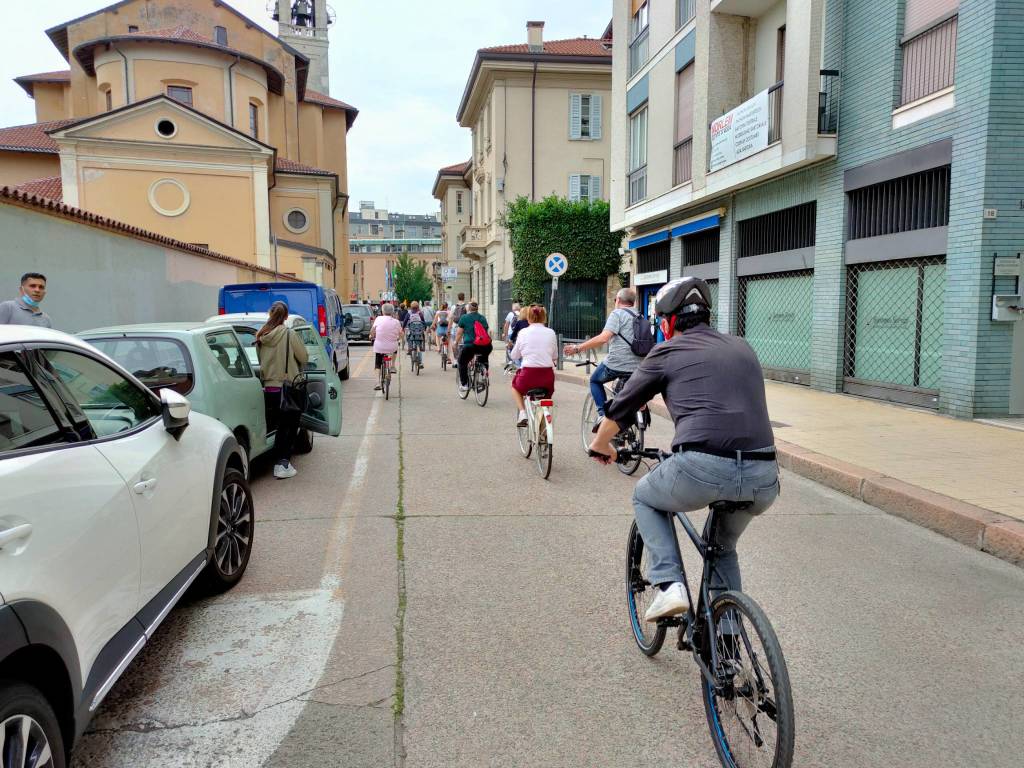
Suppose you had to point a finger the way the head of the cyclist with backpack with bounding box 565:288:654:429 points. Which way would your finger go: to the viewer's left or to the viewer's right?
to the viewer's left

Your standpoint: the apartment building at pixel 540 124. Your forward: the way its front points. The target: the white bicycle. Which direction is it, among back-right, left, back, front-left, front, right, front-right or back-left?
left

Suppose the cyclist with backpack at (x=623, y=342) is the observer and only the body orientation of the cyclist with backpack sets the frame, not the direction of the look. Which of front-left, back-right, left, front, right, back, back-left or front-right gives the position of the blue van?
front

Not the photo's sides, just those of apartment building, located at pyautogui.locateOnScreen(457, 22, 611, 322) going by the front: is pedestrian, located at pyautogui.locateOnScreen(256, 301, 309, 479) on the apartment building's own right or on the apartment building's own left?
on the apartment building's own left

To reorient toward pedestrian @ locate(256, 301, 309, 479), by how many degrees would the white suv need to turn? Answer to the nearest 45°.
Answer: approximately 45° to its left

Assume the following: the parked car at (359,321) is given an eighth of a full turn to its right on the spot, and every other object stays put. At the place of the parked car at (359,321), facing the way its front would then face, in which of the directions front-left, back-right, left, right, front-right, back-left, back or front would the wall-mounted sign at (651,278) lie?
right

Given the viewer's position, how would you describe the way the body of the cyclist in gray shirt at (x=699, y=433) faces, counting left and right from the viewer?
facing away from the viewer and to the left of the viewer

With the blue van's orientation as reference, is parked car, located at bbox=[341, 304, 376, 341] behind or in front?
in front

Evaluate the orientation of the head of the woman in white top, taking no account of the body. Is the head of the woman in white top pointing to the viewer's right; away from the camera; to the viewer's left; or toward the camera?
away from the camera

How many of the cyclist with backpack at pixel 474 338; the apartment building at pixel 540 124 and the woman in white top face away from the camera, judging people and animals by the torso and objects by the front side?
2

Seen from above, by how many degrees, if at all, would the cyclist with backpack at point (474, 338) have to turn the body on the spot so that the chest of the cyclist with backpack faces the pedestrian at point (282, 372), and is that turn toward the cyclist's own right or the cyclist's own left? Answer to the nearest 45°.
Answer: approximately 180°

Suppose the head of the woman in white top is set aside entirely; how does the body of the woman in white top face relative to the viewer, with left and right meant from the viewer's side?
facing away from the viewer

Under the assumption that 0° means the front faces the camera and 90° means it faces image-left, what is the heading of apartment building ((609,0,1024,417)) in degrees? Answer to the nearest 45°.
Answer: approximately 45°

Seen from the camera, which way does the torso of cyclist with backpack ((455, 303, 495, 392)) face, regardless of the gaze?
away from the camera

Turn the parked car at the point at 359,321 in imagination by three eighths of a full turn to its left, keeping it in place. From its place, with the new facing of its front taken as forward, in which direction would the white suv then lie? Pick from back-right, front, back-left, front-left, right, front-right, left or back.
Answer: front-left

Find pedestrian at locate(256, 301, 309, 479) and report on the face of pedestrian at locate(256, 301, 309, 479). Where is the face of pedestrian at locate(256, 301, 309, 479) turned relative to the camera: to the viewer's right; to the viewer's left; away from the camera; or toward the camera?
away from the camera

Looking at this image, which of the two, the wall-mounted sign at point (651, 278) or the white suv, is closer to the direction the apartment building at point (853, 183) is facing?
the white suv

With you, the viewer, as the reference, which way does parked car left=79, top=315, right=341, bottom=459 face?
facing away from the viewer and to the right of the viewer

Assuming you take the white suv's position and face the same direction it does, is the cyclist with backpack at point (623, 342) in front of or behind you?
in front
